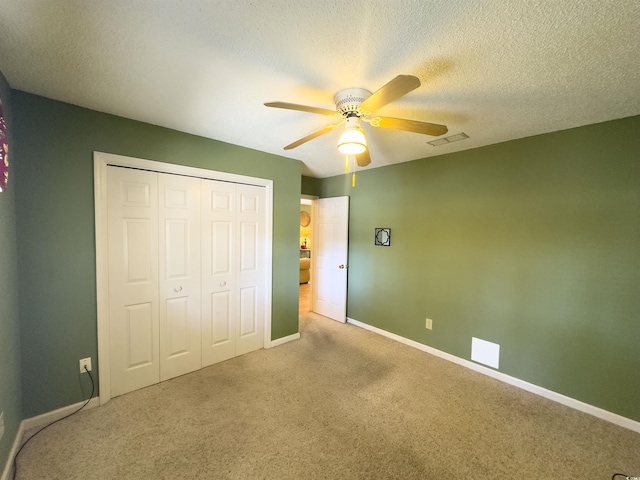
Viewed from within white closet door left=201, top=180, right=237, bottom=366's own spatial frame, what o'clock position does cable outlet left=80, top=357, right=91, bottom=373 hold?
The cable outlet is roughly at 4 o'clock from the white closet door.

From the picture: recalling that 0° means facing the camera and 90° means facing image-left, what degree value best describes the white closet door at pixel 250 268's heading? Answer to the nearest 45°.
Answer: approximately 315°

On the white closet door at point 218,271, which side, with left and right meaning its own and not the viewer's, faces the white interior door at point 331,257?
left

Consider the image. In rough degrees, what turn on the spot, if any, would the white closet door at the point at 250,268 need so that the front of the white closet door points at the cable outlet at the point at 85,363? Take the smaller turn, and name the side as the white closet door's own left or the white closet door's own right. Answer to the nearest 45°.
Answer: approximately 90° to the white closet door's own right

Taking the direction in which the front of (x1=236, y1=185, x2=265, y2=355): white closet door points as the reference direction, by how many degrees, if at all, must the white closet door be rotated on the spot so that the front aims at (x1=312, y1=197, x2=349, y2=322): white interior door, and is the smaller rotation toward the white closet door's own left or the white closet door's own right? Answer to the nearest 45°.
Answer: approximately 90° to the white closet door's own left

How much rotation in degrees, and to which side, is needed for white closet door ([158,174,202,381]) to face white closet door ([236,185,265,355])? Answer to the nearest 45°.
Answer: approximately 45° to its left

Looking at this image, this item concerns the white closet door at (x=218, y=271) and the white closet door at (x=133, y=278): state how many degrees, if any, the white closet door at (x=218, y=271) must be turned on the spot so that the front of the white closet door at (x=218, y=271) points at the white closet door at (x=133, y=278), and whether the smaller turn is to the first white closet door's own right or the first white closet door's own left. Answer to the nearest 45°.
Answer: approximately 135° to the first white closet door's own right

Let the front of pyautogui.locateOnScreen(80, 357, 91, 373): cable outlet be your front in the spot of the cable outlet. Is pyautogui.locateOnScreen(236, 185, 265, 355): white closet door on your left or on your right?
on your left

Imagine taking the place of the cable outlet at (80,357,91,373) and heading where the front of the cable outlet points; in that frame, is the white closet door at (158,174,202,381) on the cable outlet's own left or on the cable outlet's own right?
on the cable outlet's own left

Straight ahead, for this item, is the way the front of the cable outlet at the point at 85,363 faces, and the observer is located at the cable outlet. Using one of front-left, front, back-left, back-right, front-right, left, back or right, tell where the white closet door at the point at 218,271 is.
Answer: left

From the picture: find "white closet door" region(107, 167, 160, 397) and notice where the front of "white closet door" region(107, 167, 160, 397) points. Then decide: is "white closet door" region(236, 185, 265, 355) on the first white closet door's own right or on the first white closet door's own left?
on the first white closet door's own left
